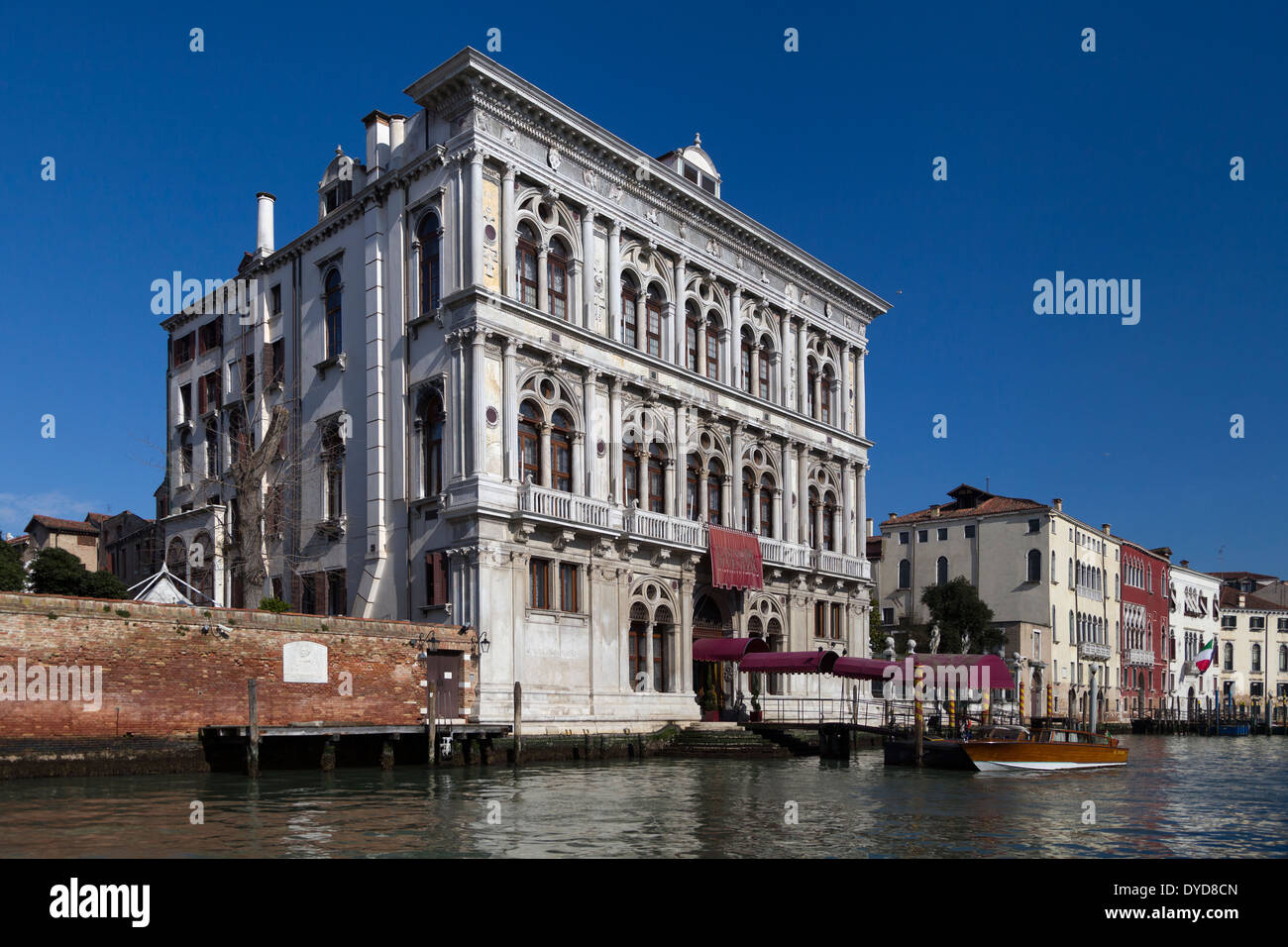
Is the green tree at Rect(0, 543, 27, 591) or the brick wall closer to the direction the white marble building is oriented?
the brick wall

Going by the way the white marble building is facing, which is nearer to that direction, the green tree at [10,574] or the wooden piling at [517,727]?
the wooden piling

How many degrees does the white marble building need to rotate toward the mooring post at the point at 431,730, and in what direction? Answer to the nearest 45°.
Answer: approximately 45° to its right

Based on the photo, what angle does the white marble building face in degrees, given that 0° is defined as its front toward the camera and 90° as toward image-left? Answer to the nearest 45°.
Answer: approximately 315°

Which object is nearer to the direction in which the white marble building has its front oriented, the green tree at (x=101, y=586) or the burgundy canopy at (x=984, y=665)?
the burgundy canopy

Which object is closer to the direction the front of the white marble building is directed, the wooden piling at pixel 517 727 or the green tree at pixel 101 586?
the wooden piling
